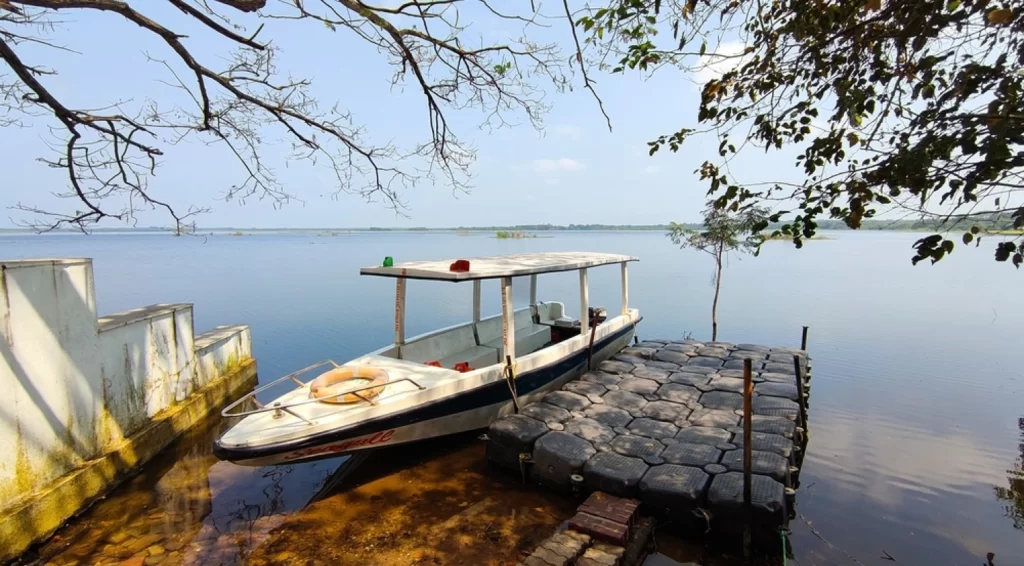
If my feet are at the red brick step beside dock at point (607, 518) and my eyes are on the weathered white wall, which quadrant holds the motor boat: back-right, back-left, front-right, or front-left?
front-right

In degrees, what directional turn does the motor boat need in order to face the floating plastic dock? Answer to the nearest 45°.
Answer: approximately 90° to its left

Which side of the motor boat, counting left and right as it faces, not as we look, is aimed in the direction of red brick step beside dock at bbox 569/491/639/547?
left

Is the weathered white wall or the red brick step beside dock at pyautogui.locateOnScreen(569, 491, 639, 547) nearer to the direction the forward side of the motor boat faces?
the weathered white wall

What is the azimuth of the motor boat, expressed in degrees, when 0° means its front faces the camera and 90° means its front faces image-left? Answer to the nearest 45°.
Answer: approximately 45°

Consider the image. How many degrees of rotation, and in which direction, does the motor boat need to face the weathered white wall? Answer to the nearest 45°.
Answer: approximately 45° to its right
